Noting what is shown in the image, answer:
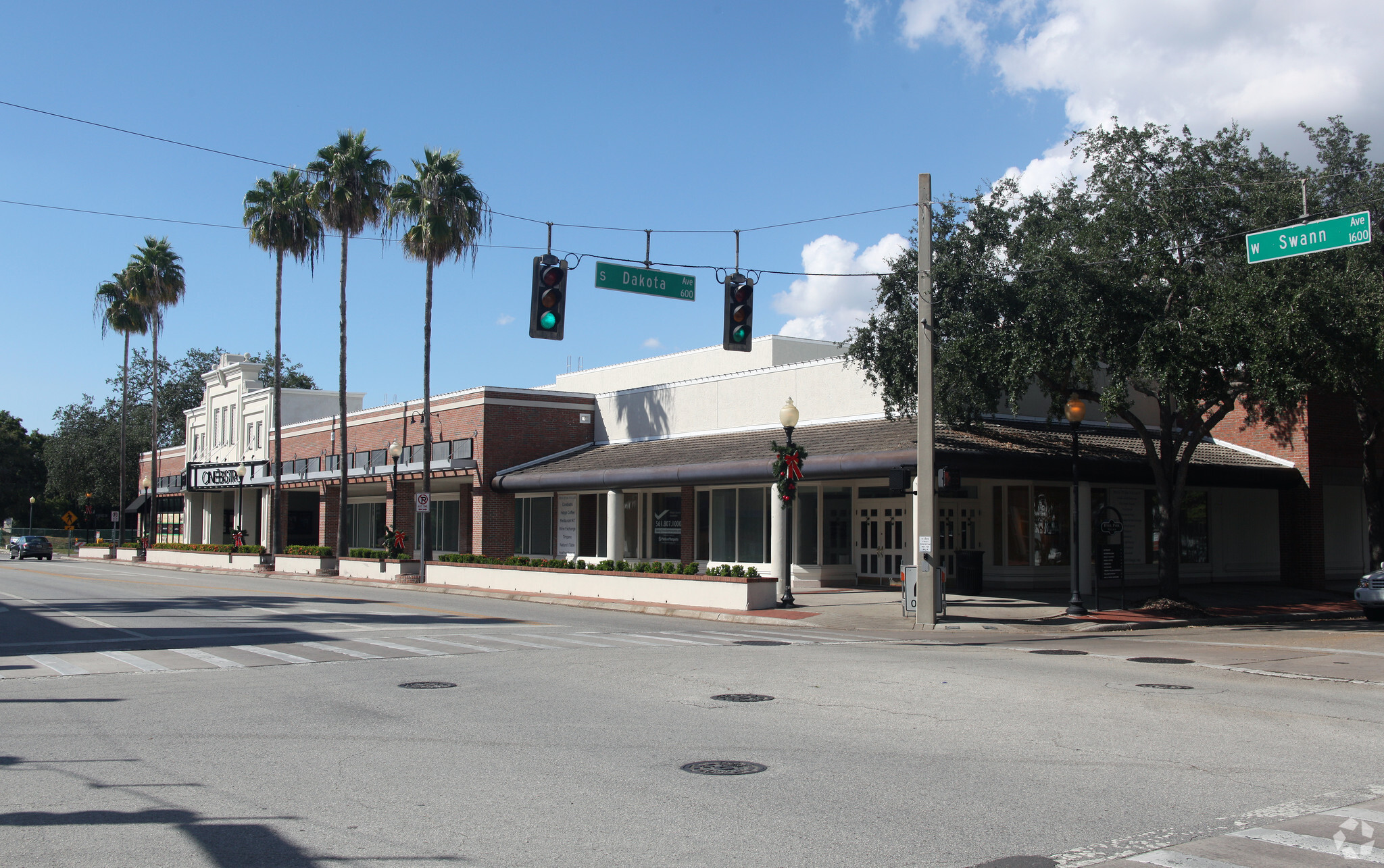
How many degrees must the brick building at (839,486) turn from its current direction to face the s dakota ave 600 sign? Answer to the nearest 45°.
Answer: approximately 45° to its left

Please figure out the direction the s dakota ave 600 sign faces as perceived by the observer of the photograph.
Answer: facing the viewer and to the right of the viewer

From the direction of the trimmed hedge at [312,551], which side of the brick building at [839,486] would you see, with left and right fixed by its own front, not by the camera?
right

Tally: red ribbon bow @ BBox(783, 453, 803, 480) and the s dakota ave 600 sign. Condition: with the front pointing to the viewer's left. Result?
0

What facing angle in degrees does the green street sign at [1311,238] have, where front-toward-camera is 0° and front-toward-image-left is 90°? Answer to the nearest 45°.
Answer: approximately 45°

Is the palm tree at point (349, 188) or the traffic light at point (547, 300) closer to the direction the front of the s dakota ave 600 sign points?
the traffic light

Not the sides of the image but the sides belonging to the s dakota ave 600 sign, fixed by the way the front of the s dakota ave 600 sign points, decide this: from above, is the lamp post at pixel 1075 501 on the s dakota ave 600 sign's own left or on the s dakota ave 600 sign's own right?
on the s dakota ave 600 sign's own left

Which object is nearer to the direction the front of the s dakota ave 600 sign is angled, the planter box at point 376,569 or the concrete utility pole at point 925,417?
the concrete utility pole

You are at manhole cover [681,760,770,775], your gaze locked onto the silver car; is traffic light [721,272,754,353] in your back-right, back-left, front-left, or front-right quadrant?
front-left

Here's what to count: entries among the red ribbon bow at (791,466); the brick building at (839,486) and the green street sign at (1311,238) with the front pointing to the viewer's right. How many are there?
0

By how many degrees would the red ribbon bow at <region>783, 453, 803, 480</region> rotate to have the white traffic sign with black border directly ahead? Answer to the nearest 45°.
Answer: approximately 45° to its left

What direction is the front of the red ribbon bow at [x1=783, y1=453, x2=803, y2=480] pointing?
toward the camera
